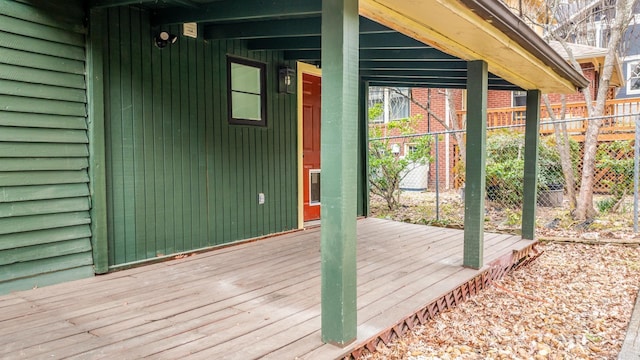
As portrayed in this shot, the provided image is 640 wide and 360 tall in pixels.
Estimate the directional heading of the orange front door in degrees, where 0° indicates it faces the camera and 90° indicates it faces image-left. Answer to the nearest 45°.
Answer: approximately 315°

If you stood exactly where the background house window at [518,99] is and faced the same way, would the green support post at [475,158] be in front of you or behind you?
in front

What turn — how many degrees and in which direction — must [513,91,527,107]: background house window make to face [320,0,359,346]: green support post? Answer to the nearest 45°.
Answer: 0° — it already faces it

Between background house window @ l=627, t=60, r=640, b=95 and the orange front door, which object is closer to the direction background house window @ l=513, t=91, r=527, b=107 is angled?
the orange front door

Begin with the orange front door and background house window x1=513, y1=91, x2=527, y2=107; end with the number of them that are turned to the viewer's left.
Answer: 0

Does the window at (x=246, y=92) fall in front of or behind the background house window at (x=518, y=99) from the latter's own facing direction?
in front

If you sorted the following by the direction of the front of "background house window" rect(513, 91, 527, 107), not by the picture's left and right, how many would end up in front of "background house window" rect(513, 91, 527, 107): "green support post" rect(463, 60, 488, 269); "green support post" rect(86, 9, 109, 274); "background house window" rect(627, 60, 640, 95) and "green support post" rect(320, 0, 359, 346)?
3

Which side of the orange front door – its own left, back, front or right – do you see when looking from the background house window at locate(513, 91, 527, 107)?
left

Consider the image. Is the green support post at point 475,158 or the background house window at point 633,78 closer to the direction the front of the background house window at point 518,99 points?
the green support post

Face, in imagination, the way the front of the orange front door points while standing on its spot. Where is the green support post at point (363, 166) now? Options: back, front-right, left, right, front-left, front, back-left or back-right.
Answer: left

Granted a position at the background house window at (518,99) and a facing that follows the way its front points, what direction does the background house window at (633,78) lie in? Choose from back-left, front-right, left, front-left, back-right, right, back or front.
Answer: back-left

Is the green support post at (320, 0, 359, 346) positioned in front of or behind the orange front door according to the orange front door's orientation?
in front

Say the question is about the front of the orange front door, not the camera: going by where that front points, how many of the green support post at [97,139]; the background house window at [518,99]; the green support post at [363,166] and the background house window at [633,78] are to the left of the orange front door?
3

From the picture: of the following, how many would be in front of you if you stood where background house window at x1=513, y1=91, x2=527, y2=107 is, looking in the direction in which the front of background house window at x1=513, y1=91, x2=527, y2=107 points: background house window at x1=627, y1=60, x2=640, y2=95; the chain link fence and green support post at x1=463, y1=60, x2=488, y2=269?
2
